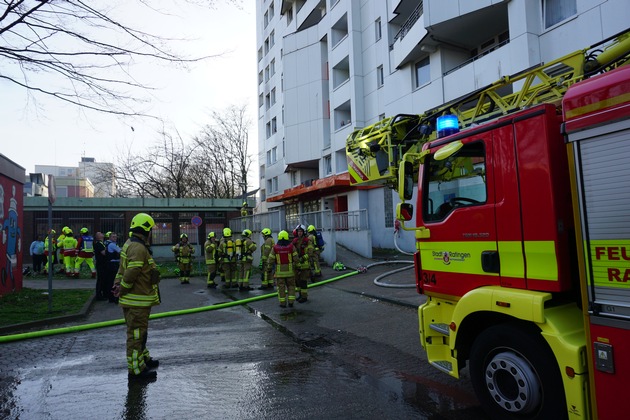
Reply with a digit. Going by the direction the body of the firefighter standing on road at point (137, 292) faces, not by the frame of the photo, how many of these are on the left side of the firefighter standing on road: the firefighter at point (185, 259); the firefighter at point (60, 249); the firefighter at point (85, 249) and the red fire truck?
3

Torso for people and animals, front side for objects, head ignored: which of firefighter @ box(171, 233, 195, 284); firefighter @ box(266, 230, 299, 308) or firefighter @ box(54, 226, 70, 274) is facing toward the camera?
firefighter @ box(171, 233, 195, 284)

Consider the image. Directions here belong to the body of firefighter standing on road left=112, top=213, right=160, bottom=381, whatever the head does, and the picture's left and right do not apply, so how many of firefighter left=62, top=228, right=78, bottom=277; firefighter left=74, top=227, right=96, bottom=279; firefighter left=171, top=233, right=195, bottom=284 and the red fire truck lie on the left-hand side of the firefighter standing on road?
3

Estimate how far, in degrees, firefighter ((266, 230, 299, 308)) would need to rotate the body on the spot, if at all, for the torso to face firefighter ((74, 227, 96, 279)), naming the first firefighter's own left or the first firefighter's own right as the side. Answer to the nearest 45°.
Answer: approximately 45° to the first firefighter's own left
